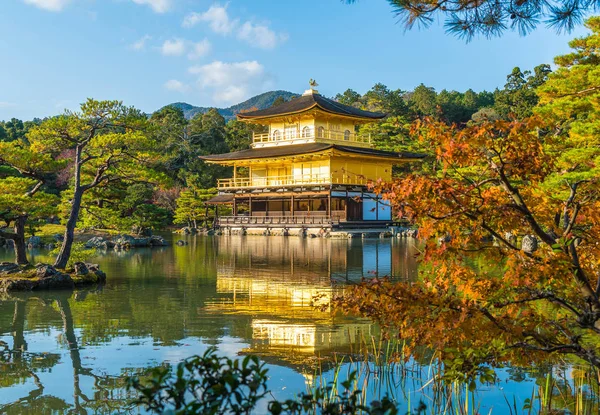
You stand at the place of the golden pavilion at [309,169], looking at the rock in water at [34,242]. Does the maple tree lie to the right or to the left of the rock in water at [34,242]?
left

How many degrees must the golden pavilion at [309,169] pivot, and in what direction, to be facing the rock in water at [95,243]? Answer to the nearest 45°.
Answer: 0° — it already faces it

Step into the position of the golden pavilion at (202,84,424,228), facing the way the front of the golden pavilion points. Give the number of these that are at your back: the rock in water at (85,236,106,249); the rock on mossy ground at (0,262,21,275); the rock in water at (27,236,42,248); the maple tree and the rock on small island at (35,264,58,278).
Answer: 0

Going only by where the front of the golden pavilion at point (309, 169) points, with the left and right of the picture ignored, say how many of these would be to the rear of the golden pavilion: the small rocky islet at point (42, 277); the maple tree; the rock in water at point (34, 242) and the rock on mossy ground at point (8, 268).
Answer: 0

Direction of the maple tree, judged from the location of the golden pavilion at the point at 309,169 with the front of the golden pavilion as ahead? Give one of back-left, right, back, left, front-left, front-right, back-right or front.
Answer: front-left

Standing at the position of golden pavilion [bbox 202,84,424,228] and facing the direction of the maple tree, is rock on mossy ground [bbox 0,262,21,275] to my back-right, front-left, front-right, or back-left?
front-right

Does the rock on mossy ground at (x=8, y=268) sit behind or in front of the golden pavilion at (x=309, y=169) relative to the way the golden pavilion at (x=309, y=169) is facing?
in front

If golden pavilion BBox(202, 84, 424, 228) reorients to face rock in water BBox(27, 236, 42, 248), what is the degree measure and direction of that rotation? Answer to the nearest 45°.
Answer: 0° — it already faces it

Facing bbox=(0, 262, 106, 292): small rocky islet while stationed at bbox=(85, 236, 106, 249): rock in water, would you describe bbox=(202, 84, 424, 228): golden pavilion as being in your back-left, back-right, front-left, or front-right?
back-left

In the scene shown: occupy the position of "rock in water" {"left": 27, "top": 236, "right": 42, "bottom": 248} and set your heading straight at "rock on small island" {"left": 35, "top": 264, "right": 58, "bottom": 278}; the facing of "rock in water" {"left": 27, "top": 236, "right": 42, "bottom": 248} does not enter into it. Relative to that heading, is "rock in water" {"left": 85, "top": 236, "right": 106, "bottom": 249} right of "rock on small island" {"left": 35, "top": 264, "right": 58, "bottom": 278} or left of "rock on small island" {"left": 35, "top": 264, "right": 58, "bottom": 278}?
left
